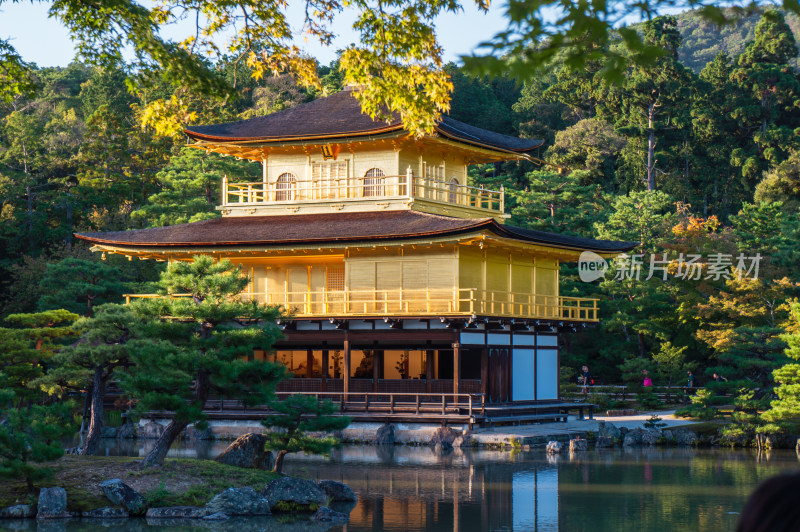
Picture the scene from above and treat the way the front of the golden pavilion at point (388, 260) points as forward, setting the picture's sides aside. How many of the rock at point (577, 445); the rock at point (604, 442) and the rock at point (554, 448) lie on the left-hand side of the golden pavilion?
3

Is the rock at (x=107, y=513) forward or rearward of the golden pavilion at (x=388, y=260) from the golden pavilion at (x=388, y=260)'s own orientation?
forward

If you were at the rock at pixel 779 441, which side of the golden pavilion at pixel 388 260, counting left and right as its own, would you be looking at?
left

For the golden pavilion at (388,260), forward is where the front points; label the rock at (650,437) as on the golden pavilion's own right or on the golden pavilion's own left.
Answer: on the golden pavilion's own left

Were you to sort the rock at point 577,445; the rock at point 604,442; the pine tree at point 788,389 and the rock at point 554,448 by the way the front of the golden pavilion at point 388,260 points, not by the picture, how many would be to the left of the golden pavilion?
4

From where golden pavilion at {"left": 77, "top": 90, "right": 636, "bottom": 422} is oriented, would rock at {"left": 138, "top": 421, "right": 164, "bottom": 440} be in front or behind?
in front

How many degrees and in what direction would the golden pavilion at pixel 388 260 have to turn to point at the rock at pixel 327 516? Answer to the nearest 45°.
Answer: approximately 45° to its left

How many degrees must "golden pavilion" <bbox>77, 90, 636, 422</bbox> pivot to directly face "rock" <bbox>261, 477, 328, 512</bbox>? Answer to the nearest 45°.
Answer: approximately 45° to its left

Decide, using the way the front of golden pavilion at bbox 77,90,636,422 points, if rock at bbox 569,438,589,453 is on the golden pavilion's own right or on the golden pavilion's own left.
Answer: on the golden pavilion's own left

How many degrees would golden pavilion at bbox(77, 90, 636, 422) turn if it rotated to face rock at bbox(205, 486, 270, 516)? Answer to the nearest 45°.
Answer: approximately 45° to its left

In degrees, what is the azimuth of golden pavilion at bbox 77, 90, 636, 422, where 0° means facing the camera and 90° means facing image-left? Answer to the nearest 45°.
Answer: approximately 45°
